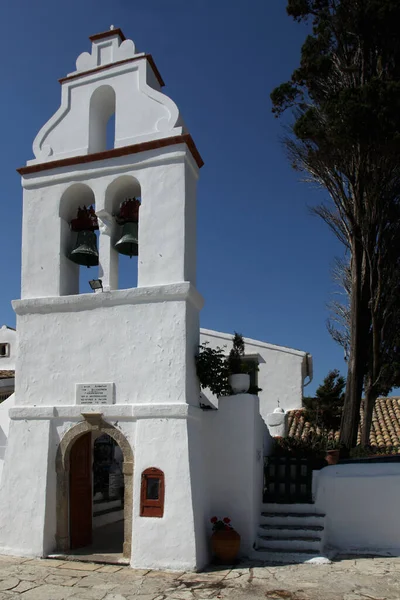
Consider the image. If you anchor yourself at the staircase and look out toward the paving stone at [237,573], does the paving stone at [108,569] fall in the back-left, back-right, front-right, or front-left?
front-right

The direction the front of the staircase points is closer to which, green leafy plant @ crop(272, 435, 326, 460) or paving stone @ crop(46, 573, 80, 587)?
the paving stone

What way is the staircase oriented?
toward the camera

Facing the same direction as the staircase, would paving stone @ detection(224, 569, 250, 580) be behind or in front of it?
in front

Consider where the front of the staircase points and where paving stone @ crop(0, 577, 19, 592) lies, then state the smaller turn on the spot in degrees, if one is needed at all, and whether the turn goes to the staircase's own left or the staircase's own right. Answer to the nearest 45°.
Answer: approximately 45° to the staircase's own right

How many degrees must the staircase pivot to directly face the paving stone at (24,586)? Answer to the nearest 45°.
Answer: approximately 45° to its right

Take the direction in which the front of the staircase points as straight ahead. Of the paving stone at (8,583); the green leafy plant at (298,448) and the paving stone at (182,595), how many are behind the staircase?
1

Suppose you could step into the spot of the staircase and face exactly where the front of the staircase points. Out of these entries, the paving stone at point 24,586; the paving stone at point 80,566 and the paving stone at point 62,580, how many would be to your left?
0

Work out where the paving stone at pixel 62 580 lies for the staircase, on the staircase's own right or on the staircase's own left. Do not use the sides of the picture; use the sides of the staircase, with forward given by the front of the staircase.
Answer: on the staircase's own right

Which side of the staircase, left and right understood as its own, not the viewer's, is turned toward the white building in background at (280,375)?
back

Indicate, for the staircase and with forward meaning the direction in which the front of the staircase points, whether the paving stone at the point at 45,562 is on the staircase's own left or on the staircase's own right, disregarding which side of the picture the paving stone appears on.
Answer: on the staircase's own right
